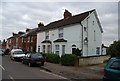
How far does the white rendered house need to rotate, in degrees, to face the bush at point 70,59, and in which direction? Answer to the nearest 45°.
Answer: approximately 45° to its left

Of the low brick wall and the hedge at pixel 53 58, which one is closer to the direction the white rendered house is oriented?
the hedge

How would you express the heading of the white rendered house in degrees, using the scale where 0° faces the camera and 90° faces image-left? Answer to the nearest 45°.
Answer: approximately 45°

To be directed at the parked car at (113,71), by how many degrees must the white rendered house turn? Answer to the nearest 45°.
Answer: approximately 45° to its left

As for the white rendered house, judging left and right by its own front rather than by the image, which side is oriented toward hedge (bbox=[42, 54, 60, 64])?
front

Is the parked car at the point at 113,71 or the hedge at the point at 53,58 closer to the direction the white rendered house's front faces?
the hedge

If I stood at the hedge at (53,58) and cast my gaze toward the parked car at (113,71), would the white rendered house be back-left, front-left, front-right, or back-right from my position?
back-left
